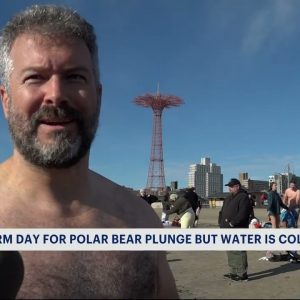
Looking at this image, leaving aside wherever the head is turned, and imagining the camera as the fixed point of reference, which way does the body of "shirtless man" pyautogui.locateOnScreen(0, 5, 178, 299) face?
toward the camera

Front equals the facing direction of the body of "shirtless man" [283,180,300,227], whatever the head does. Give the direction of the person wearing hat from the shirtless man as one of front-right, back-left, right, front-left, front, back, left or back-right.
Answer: front-right

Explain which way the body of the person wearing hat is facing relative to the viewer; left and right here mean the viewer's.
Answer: facing to the left of the viewer

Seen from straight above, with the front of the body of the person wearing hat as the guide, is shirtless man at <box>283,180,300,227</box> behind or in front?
behind

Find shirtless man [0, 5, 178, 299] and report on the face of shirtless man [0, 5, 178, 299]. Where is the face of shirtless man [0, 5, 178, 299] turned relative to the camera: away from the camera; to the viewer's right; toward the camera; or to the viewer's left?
toward the camera

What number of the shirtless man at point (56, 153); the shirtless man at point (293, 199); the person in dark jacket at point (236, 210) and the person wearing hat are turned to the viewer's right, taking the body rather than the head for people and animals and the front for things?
0

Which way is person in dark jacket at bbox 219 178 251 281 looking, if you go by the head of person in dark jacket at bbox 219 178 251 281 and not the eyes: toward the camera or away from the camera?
toward the camera
